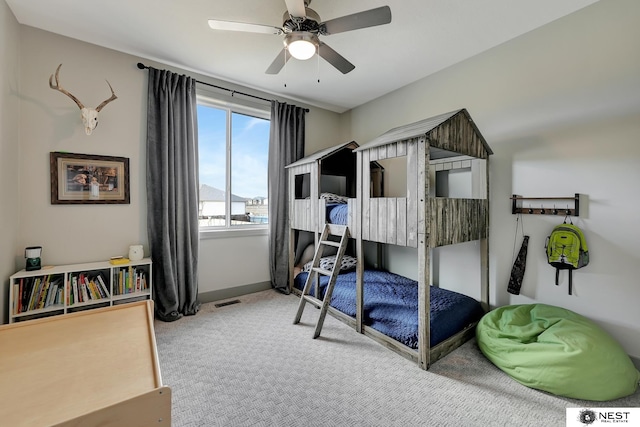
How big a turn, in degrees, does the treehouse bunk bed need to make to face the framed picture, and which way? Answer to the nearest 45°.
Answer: approximately 135° to its right

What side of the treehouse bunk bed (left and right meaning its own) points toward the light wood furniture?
right

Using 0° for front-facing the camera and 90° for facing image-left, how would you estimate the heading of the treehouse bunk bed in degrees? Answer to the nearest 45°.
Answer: approximately 315°

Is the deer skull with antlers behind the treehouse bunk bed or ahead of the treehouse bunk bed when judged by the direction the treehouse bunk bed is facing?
ahead

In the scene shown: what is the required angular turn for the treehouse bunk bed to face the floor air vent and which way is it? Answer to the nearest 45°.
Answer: approximately 135° to its right

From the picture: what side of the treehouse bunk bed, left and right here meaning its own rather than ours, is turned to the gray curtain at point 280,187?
back
